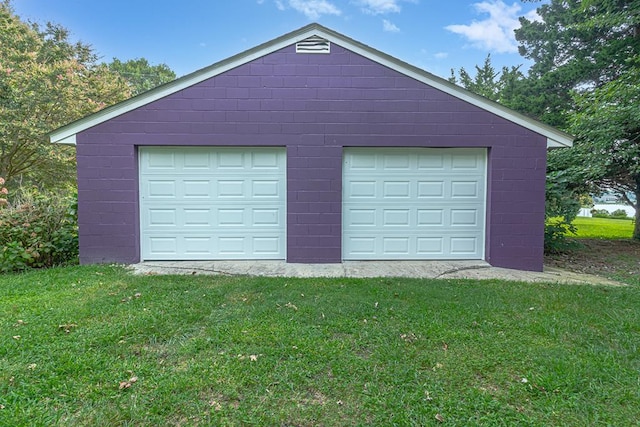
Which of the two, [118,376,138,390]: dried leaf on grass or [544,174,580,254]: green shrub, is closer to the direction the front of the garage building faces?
the dried leaf on grass

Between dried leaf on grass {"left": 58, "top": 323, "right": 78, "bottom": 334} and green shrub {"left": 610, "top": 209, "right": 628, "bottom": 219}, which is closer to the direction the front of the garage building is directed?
the dried leaf on grass

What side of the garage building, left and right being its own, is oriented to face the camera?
front

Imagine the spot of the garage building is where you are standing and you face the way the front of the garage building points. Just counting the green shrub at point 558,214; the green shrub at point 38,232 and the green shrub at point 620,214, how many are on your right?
1

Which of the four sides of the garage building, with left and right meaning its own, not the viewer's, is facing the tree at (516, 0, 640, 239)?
left

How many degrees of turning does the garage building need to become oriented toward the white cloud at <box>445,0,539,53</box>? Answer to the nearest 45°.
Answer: approximately 135° to its left

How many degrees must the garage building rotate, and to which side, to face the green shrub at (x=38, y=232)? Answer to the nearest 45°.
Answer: approximately 90° to its right

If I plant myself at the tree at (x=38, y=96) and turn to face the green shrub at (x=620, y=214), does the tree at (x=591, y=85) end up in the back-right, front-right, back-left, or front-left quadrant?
front-right

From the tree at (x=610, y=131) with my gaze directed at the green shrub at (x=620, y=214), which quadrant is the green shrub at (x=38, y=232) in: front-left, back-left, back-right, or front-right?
back-left

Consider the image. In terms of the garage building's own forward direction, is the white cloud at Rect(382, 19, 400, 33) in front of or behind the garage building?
behind

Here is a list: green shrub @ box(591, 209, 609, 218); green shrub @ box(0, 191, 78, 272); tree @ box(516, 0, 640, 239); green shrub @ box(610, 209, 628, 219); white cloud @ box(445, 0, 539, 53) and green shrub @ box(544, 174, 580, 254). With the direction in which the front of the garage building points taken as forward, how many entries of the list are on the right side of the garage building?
1

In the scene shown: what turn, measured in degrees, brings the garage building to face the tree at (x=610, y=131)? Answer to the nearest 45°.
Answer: approximately 90° to its left

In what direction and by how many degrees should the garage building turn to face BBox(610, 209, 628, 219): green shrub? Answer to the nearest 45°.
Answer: approximately 135° to its left

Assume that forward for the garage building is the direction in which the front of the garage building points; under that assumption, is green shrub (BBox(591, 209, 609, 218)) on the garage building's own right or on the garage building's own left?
on the garage building's own left
